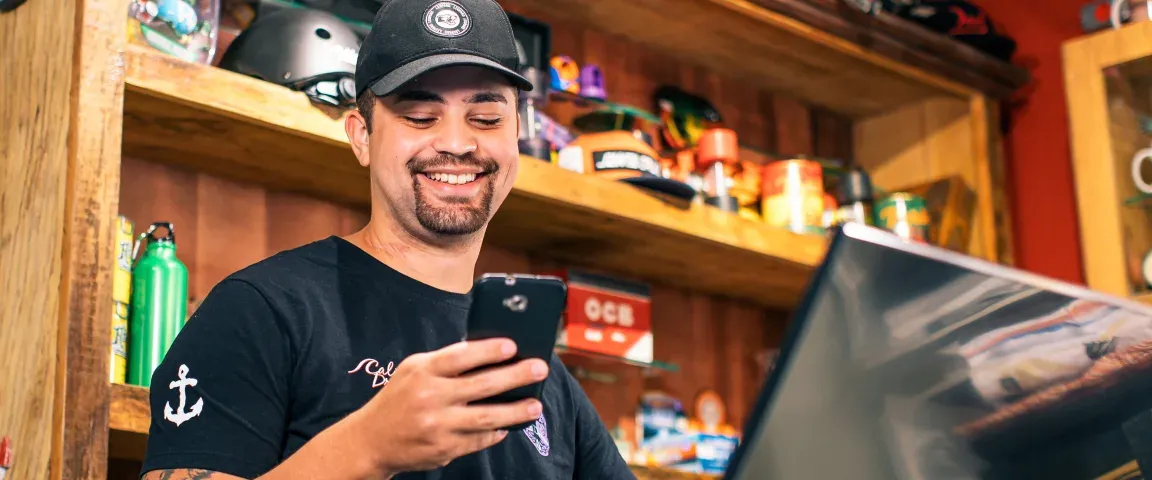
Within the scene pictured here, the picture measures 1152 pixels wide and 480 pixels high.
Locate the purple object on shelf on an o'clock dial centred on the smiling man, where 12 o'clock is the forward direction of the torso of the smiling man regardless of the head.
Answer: The purple object on shelf is roughly at 8 o'clock from the smiling man.

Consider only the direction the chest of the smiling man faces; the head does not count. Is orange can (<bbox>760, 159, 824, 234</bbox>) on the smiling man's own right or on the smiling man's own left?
on the smiling man's own left

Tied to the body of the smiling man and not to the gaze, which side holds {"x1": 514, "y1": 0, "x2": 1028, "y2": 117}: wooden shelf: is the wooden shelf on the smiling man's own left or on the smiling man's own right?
on the smiling man's own left

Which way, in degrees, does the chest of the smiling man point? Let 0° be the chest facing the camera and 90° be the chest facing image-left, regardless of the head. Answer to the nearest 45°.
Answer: approximately 315°

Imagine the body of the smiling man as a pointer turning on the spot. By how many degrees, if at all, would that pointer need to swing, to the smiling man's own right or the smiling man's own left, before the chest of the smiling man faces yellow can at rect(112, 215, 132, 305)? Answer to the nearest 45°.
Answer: approximately 180°

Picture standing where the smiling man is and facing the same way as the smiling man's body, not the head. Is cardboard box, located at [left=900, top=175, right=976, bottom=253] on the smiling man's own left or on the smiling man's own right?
on the smiling man's own left

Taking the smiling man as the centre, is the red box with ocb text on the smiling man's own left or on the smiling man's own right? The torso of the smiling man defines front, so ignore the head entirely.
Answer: on the smiling man's own left
